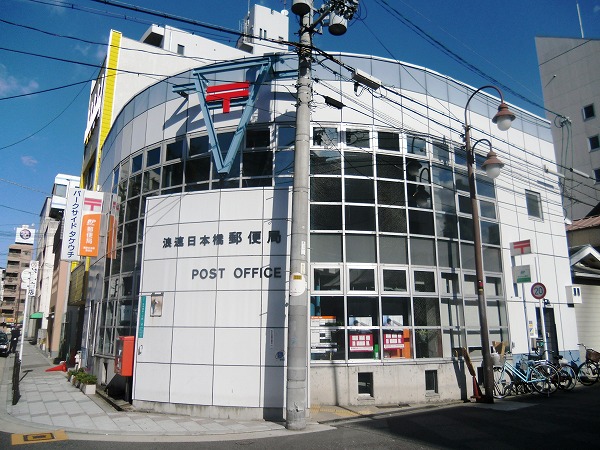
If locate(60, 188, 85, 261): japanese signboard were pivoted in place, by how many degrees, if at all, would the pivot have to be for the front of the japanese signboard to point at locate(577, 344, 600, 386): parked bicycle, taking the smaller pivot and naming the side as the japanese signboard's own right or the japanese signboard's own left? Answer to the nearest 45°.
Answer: approximately 45° to the japanese signboard's own left

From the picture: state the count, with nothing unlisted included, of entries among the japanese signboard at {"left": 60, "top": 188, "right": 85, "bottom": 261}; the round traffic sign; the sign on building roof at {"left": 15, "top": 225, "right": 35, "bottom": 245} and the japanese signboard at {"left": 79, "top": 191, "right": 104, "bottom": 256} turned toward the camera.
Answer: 4

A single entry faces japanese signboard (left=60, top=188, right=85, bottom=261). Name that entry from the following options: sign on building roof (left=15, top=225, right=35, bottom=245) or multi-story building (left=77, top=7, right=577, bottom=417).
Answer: the sign on building roof

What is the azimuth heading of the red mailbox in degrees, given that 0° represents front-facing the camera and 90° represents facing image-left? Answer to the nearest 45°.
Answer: approximately 45°

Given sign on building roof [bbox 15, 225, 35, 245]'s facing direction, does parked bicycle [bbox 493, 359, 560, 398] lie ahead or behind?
ahead

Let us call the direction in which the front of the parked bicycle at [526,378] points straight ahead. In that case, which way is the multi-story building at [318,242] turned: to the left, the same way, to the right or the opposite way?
to the left

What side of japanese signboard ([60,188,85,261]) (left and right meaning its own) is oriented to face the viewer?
front

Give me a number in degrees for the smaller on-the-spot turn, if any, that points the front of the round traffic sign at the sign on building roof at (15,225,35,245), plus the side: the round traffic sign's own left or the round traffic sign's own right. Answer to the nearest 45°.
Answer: approximately 90° to the round traffic sign's own right

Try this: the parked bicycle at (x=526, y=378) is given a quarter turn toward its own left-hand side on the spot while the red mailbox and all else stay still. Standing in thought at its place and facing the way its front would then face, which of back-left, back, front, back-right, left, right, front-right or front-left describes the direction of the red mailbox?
front-right

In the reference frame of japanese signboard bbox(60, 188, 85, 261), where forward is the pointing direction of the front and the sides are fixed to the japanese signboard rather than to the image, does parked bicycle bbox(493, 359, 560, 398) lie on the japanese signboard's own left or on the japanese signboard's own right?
on the japanese signboard's own left

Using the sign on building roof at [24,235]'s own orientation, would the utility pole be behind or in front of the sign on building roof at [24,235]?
in front

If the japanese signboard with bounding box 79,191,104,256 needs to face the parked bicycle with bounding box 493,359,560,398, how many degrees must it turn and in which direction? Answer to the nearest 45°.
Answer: approximately 45° to its left

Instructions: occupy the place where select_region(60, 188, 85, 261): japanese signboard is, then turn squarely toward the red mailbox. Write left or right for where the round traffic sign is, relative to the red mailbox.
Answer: left

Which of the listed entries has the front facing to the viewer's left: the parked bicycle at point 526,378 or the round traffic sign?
the parked bicycle

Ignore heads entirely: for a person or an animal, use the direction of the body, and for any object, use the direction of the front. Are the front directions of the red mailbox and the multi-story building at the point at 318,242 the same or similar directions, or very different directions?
same or similar directions

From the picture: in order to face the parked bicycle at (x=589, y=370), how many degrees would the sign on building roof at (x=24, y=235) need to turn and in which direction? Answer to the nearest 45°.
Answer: approximately 45° to its left

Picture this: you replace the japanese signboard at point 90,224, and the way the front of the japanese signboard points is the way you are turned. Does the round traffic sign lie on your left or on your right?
on your left
